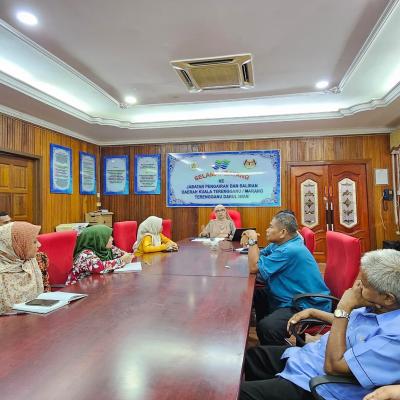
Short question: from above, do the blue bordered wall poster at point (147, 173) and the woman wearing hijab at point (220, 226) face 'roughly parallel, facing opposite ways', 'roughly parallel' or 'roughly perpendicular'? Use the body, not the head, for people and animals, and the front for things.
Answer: roughly parallel

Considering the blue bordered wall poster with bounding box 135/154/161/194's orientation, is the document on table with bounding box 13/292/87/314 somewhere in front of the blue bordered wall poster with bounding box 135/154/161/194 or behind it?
in front

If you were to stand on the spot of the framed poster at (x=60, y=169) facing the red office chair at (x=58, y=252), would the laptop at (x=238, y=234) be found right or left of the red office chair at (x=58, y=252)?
left

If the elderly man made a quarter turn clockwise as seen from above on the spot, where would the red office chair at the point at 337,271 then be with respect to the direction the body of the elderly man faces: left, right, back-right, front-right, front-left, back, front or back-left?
front

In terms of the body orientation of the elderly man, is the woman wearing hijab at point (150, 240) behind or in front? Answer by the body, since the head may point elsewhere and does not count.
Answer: in front

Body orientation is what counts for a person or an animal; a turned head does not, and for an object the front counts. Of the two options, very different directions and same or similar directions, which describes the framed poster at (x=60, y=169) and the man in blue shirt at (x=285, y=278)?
very different directions

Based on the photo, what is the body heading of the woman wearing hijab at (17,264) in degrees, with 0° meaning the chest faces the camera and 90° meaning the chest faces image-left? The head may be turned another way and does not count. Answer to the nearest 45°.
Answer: approximately 270°

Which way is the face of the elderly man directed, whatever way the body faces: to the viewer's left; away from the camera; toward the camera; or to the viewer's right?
to the viewer's left

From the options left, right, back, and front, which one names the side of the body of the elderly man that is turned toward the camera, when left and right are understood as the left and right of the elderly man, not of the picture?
left

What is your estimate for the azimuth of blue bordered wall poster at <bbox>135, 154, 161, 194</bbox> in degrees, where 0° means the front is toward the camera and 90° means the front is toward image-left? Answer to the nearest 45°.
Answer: approximately 0°

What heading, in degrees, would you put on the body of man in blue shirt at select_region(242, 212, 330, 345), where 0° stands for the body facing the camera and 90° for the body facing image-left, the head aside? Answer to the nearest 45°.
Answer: approximately 90°

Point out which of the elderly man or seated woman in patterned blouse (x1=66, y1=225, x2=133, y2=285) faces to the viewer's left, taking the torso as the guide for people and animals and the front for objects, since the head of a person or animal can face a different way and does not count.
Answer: the elderly man

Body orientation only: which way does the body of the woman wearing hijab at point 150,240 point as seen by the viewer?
to the viewer's right

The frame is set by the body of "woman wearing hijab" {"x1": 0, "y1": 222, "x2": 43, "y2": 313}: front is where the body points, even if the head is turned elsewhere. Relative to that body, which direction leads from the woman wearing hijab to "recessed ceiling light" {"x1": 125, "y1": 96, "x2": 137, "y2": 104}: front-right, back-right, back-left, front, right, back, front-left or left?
front-left

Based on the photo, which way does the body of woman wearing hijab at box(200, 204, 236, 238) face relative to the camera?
toward the camera

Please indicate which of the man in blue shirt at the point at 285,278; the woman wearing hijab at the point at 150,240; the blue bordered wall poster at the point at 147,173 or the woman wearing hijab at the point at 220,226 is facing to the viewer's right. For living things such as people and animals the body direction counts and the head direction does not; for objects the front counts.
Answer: the woman wearing hijab at the point at 150,240

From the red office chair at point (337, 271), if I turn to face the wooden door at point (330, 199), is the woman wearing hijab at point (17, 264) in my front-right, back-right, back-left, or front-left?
back-left

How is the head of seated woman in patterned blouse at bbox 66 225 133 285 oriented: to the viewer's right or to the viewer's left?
to the viewer's right

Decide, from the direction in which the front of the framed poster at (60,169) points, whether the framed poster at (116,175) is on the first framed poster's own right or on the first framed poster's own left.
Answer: on the first framed poster's own left

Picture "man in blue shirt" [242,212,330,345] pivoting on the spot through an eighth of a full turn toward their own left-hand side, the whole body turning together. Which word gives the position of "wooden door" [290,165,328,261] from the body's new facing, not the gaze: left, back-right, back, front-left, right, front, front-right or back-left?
back-right

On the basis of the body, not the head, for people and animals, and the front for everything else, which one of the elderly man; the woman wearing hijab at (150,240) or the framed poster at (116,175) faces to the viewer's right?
the woman wearing hijab

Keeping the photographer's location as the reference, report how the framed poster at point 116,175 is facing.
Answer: facing the viewer

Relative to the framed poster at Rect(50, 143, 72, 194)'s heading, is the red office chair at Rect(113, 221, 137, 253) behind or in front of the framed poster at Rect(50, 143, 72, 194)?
in front
